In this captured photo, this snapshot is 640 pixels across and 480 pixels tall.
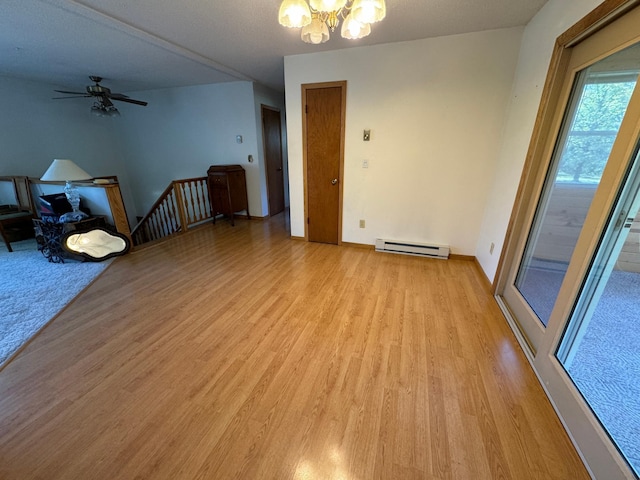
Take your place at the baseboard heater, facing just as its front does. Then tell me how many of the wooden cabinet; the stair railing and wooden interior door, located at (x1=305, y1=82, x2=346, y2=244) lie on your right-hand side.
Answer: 3

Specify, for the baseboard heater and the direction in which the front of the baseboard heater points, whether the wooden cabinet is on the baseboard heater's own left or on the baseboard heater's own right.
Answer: on the baseboard heater's own right

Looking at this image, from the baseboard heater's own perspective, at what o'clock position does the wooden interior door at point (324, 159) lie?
The wooden interior door is roughly at 3 o'clock from the baseboard heater.

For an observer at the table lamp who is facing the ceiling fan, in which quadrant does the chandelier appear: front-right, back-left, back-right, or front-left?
back-right

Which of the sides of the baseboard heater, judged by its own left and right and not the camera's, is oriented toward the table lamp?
right

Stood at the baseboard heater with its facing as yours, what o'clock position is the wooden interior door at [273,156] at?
The wooden interior door is roughly at 4 o'clock from the baseboard heater.

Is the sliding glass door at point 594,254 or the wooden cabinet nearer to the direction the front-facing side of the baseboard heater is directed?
the sliding glass door

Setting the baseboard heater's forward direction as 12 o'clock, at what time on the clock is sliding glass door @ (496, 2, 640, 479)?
The sliding glass door is roughly at 11 o'clock from the baseboard heater.

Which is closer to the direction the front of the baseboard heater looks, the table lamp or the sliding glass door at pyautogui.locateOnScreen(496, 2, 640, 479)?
the sliding glass door

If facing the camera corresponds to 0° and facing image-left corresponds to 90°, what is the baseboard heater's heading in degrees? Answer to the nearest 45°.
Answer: approximately 0°

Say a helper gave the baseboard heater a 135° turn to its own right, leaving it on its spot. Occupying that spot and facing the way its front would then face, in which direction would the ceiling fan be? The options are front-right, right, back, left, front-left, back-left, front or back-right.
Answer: front-left
